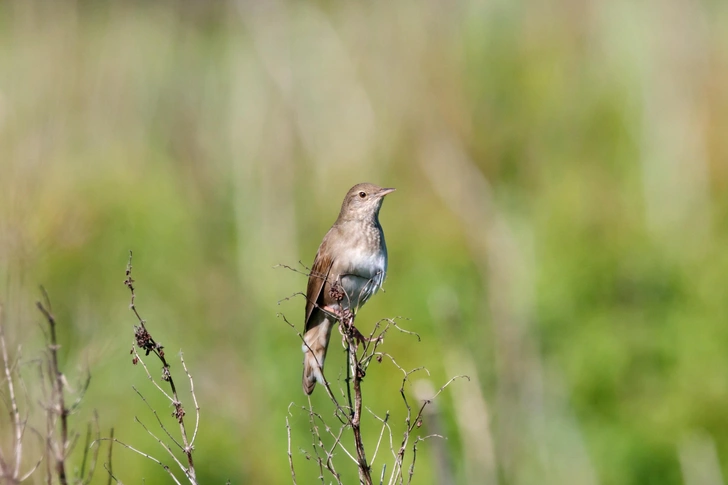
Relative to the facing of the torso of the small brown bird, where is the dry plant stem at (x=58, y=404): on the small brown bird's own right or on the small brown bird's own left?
on the small brown bird's own right

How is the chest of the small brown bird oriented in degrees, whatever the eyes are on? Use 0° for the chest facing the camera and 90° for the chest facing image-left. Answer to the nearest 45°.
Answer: approximately 315°
